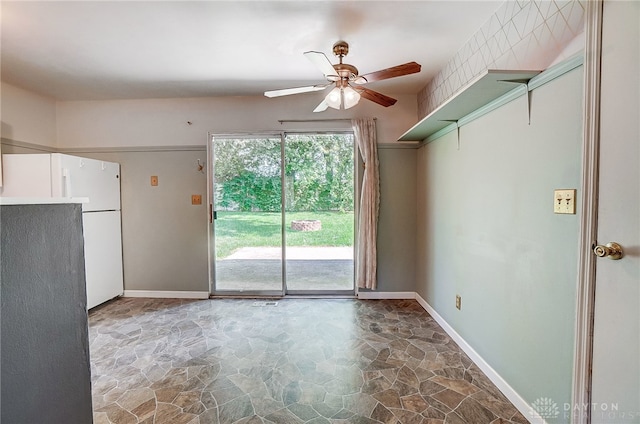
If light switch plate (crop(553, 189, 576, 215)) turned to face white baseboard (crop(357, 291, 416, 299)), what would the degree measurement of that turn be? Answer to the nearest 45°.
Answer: approximately 90° to its right

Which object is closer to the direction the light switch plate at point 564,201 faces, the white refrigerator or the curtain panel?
the white refrigerator

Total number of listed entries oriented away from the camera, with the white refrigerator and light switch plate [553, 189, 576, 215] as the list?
0

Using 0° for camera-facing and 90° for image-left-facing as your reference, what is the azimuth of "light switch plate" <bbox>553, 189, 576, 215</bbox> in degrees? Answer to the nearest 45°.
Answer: approximately 45°

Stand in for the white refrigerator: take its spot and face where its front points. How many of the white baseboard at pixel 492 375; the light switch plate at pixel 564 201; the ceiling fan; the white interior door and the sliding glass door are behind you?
0

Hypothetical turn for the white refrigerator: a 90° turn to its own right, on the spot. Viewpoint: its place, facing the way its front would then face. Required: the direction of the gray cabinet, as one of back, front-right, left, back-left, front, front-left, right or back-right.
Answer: front-left

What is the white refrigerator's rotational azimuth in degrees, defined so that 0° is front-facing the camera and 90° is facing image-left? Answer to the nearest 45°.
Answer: approximately 315°

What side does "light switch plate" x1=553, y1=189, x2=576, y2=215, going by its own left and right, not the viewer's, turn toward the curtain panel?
right

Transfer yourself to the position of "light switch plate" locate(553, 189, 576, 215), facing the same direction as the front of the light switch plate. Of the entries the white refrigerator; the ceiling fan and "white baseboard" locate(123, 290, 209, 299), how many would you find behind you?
0

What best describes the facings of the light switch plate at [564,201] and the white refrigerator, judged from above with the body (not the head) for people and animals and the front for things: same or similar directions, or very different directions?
very different directions

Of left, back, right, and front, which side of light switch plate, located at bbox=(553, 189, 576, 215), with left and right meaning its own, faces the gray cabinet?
front

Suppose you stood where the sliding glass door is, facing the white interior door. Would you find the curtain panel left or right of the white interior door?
left
